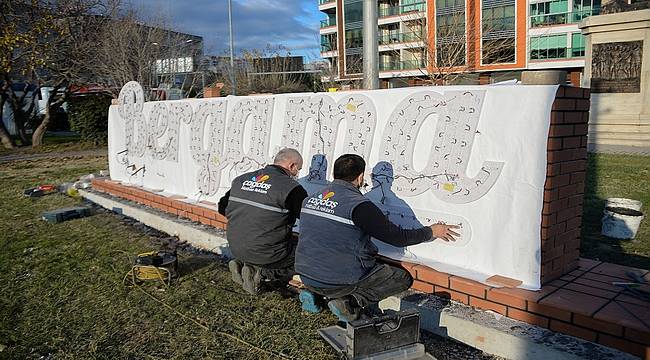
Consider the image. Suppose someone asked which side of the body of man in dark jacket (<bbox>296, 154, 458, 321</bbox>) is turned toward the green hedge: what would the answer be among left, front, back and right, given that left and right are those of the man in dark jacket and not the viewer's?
left

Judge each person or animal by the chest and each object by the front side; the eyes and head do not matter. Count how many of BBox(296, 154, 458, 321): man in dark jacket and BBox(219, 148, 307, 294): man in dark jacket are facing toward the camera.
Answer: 0

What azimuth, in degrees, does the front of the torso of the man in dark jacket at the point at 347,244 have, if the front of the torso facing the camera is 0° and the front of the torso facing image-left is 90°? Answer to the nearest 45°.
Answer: approximately 225°

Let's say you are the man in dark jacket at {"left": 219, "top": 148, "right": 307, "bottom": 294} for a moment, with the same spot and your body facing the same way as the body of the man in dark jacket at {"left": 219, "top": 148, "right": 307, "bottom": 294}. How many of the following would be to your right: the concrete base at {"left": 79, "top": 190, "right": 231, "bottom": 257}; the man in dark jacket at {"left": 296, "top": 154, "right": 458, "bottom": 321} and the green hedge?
1

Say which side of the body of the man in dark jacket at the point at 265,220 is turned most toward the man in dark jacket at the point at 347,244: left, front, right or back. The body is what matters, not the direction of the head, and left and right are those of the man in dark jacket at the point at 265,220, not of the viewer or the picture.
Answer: right

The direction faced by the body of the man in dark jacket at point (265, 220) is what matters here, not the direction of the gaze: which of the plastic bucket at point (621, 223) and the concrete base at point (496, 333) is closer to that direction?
the plastic bucket

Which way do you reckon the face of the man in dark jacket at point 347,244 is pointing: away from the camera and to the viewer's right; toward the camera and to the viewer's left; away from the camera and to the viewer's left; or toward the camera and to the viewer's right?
away from the camera and to the viewer's right

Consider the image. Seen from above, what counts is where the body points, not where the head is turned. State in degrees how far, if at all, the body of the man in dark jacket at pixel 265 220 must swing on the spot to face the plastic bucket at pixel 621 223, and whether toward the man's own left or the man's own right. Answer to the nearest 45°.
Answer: approximately 45° to the man's own right

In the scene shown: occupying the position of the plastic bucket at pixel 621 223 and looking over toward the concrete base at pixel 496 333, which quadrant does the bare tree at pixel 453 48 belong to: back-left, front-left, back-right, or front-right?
back-right

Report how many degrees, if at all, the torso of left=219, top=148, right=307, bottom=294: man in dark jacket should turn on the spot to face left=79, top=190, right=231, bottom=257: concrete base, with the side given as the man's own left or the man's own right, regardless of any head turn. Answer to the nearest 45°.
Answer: approximately 90° to the man's own left

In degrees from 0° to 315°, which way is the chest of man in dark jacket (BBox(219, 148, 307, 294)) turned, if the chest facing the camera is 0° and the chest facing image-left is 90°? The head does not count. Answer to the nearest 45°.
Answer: approximately 225°

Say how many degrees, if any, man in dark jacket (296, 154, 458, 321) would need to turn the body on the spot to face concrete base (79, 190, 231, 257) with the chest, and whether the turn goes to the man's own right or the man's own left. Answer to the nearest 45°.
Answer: approximately 90° to the man's own left

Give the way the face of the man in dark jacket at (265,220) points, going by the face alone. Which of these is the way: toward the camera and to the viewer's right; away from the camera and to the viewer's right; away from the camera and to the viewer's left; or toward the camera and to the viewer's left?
away from the camera and to the viewer's right

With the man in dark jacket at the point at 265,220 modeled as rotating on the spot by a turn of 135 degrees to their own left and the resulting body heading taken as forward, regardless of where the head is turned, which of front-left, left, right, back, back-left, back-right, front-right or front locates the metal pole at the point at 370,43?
back-right
